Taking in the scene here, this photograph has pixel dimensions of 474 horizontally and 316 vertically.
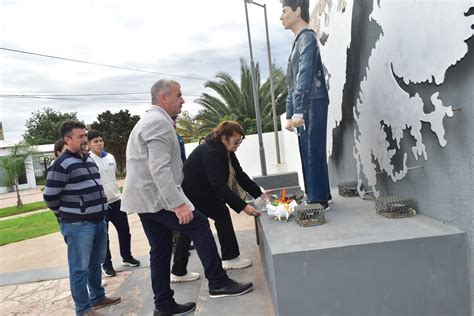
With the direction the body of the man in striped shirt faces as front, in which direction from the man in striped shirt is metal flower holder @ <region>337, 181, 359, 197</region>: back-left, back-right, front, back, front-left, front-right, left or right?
front-left

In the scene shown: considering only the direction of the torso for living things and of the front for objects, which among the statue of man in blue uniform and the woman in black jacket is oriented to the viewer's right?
the woman in black jacket

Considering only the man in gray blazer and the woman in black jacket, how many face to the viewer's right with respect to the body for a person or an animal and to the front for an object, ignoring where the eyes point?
2

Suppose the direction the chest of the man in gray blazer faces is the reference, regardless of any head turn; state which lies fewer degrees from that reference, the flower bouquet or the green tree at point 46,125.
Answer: the flower bouquet

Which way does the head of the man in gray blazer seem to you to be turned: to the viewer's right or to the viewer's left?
to the viewer's right

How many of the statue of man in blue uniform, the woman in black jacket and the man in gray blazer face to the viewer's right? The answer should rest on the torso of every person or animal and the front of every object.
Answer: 2

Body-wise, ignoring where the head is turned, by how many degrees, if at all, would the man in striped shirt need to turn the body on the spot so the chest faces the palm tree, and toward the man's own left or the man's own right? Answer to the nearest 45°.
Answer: approximately 90° to the man's own left

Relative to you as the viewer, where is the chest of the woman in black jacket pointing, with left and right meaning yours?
facing to the right of the viewer

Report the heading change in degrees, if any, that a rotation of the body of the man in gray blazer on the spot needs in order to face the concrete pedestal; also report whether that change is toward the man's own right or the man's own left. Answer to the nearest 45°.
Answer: approximately 45° to the man's own right

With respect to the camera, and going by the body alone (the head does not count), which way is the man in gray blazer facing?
to the viewer's right

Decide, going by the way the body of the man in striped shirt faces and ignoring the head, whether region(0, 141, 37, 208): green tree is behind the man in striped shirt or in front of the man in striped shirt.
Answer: behind

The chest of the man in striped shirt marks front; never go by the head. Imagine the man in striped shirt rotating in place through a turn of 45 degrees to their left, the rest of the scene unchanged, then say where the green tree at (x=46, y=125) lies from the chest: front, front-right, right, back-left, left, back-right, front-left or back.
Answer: left

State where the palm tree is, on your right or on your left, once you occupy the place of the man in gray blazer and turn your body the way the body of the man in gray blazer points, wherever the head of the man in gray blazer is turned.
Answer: on your left
